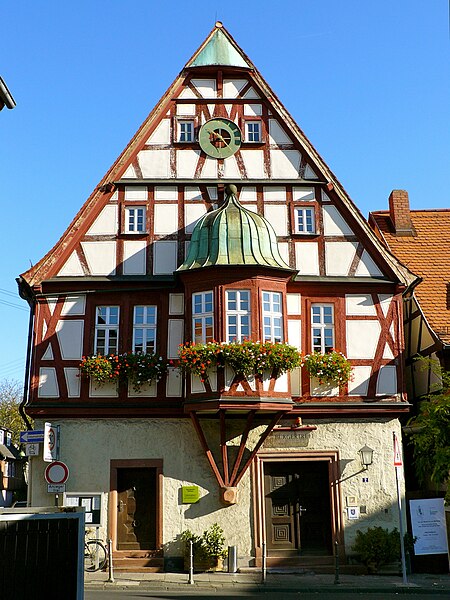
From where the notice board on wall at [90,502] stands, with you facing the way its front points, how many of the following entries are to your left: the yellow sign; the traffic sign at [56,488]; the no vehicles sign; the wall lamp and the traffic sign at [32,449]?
2

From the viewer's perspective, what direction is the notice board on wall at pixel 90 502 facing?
toward the camera

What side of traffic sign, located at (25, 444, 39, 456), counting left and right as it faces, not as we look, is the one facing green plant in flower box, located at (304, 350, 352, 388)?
left

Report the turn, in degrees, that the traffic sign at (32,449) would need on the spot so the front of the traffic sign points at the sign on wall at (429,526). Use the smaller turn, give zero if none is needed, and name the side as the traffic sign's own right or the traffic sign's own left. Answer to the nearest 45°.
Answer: approximately 90° to the traffic sign's own left

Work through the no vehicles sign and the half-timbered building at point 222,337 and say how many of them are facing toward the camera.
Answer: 2

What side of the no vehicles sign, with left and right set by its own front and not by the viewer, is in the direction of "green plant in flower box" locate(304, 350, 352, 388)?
left

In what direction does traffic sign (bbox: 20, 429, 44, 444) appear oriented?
toward the camera

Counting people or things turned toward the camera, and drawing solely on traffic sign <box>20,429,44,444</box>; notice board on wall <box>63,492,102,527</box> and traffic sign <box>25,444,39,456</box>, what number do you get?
3

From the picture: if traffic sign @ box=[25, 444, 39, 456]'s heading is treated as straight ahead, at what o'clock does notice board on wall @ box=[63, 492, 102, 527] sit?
The notice board on wall is roughly at 9 o'clock from the traffic sign.

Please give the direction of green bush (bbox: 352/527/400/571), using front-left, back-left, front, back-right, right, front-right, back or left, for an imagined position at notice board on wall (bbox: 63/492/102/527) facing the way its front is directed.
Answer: left

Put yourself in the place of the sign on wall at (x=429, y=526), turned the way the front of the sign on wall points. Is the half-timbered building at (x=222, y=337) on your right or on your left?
on your right

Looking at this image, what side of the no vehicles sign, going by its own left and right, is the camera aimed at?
front

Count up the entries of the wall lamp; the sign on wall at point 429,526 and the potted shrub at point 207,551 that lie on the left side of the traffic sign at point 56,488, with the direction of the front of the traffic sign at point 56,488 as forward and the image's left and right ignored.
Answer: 3

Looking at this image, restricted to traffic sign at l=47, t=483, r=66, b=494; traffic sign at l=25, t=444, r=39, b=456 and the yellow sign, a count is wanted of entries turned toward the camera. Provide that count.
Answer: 3
